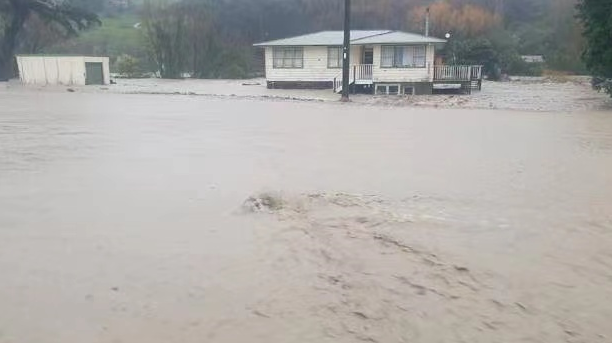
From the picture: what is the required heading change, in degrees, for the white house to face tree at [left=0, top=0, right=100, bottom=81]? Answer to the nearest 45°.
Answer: approximately 90° to its right

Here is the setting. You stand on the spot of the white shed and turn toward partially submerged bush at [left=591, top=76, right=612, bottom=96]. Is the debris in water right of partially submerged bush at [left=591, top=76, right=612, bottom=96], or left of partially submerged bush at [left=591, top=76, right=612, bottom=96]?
right

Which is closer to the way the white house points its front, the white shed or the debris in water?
the debris in water

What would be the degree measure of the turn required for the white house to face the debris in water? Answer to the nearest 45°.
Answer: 0° — it already faces it

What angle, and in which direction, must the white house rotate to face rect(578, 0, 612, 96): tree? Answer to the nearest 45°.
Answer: approximately 45° to its left

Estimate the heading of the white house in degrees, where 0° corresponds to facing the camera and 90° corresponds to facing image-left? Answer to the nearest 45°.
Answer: approximately 0°

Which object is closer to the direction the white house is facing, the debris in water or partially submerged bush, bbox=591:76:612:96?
the debris in water

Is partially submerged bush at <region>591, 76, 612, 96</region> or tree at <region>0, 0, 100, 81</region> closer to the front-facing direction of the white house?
the partially submerged bush

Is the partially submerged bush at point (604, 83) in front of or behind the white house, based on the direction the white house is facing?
in front
